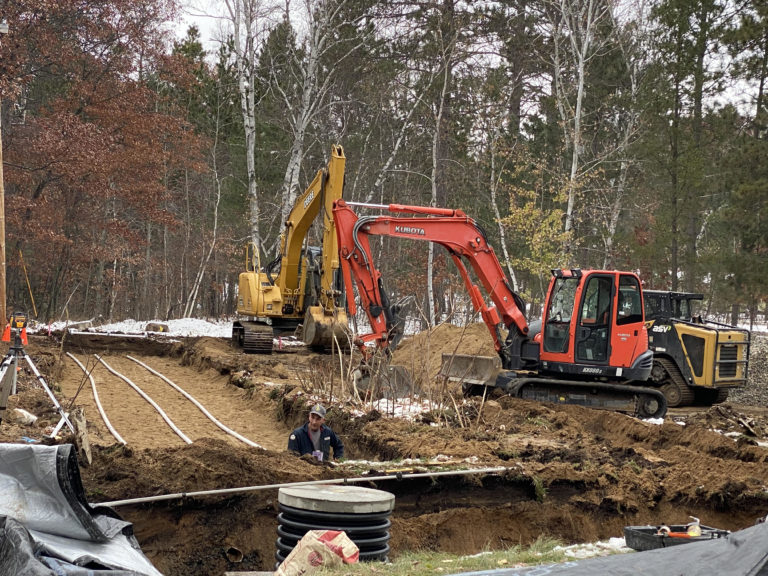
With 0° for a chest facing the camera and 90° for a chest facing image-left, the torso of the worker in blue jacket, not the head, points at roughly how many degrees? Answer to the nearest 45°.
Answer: approximately 0°

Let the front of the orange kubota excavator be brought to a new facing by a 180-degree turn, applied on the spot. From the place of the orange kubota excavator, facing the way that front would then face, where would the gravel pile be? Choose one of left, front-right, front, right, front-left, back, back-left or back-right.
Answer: front-left

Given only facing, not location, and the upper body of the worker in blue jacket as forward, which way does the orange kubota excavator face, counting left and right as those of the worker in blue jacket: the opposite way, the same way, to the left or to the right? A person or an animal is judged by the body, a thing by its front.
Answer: to the right

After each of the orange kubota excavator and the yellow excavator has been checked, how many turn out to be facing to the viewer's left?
1

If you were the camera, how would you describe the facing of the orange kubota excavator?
facing to the left of the viewer

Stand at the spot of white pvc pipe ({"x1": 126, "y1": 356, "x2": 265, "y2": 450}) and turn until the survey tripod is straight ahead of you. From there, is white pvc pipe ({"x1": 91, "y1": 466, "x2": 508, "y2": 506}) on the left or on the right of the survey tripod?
left

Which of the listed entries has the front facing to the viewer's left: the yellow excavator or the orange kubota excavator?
the orange kubota excavator

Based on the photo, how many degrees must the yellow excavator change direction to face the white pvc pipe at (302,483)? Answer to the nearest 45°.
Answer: approximately 45° to its right

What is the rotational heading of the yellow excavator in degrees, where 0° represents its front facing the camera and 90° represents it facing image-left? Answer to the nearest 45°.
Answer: approximately 315°
